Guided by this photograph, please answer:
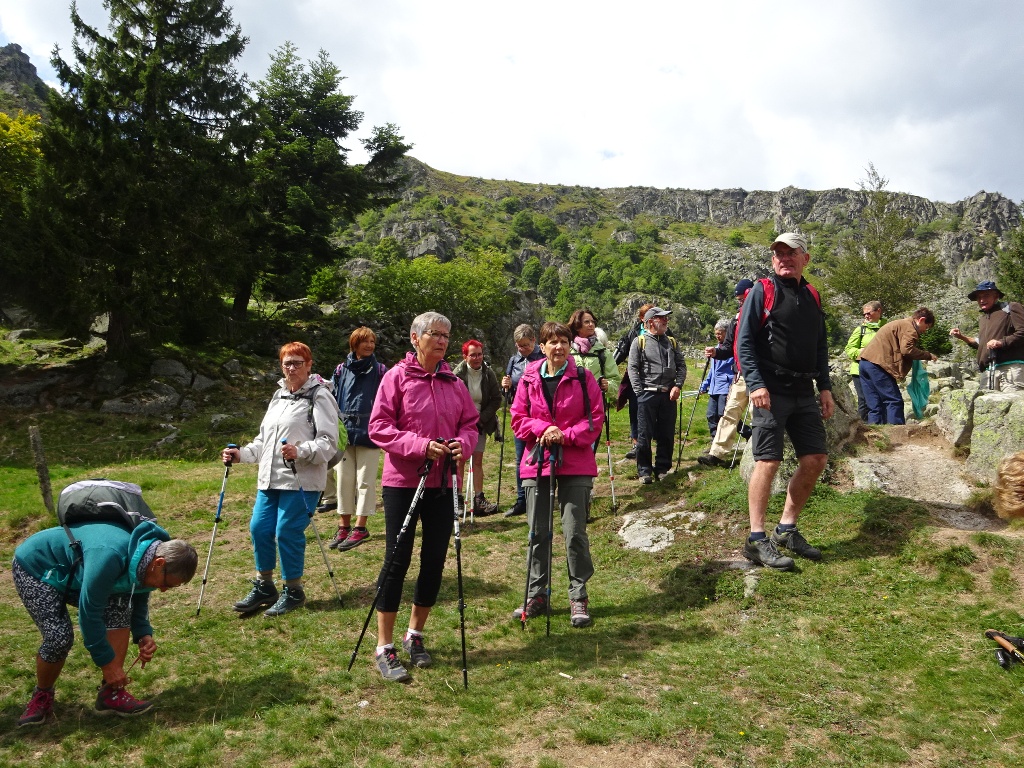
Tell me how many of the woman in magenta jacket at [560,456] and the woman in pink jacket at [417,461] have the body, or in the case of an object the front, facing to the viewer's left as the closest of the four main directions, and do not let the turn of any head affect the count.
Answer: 0

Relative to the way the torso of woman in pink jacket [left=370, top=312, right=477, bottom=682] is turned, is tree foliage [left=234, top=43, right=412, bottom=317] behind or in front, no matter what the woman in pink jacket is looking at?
behind

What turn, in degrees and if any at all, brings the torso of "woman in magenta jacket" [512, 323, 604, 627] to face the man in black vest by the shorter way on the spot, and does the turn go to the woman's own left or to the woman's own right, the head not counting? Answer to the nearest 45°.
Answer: approximately 90° to the woman's own left

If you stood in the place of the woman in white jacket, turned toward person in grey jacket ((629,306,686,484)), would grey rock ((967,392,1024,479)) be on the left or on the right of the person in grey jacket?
right

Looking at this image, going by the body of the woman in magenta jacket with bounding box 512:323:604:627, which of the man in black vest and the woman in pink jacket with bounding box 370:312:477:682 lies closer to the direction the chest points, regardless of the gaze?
the woman in pink jacket

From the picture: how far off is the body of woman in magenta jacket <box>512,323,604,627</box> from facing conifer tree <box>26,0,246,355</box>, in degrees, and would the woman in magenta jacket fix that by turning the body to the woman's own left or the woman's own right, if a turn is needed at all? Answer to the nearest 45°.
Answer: approximately 135° to the woman's own right

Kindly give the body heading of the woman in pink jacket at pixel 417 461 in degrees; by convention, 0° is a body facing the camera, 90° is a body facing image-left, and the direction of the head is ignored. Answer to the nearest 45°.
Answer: approximately 315°

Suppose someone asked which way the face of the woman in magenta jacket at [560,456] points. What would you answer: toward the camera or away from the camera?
toward the camera

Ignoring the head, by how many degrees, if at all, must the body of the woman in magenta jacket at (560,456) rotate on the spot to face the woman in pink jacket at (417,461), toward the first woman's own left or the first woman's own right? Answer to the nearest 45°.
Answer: approximately 45° to the first woman's own right

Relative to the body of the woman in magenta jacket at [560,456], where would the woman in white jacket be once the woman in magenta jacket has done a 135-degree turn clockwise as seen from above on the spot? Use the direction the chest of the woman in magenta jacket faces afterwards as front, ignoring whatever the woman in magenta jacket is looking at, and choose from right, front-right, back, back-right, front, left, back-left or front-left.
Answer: front-left

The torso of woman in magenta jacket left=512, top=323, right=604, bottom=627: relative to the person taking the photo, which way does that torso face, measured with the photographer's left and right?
facing the viewer
